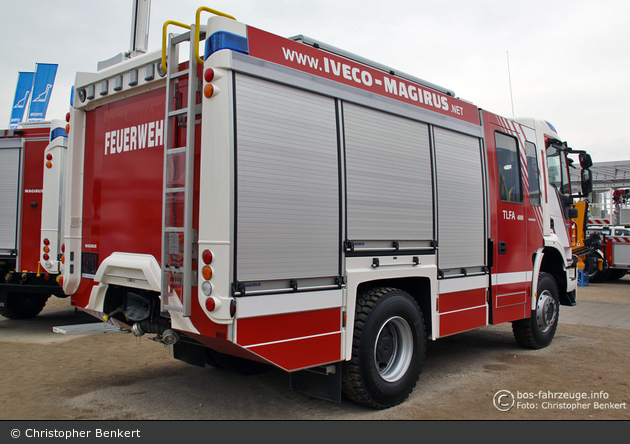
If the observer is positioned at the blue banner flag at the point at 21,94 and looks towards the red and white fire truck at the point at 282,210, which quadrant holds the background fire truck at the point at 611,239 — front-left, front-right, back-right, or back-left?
front-left

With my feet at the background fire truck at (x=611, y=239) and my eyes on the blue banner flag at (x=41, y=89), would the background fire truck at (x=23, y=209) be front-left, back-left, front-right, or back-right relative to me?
front-left

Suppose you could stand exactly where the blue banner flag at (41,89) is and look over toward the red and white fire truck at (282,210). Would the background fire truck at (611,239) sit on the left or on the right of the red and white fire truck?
left

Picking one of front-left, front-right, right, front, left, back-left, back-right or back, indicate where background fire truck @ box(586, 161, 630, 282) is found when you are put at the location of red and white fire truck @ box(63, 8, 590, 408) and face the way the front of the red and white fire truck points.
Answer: front

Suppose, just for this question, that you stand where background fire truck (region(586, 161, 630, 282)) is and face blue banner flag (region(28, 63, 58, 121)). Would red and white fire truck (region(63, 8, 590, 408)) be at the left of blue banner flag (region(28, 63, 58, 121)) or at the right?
left

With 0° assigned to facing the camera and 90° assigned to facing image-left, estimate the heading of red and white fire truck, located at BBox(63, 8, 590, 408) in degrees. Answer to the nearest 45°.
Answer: approximately 225°

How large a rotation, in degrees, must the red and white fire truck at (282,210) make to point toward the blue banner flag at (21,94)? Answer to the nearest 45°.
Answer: approximately 90° to its left

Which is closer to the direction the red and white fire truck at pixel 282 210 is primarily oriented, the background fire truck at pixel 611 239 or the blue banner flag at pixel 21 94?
the background fire truck

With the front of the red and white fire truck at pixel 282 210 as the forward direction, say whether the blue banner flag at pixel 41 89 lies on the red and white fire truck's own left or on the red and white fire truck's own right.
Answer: on the red and white fire truck's own left
